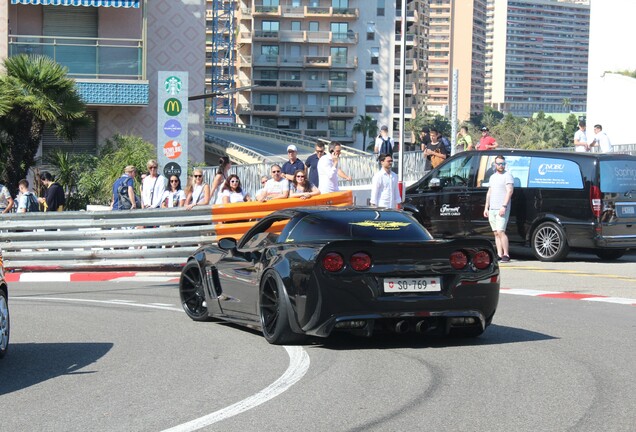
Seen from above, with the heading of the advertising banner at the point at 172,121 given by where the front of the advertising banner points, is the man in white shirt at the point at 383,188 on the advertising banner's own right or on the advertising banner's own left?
on the advertising banner's own left

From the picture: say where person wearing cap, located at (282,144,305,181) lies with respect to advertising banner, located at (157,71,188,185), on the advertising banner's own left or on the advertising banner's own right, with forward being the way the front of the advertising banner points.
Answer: on the advertising banner's own left

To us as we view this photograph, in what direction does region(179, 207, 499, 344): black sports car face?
facing away from the viewer and to the left of the viewer

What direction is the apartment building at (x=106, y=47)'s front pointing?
toward the camera

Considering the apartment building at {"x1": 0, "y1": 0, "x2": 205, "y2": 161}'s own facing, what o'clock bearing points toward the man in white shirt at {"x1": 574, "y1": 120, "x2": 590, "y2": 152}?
The man in white shirt is roughly at 10 o'clock from the apartment building.

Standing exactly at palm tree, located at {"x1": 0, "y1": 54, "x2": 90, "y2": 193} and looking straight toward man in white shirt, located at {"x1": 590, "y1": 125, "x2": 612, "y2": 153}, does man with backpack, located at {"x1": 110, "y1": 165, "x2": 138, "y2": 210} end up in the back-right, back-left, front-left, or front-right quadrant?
front-right

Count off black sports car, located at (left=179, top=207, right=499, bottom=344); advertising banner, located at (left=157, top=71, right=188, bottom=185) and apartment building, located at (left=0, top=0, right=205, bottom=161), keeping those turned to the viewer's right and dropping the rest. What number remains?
0
